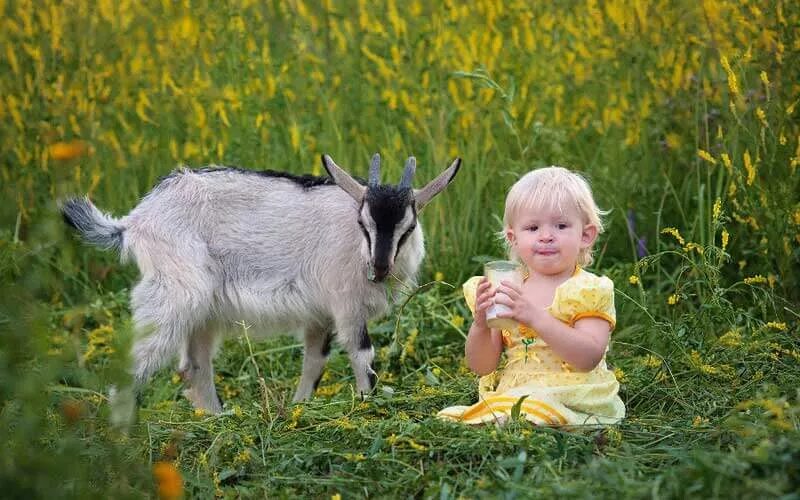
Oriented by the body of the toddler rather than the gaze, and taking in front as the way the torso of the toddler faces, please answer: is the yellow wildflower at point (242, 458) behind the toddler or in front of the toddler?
in front

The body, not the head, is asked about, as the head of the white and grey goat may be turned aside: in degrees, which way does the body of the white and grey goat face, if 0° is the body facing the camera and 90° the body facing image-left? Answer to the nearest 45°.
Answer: approximately 270°

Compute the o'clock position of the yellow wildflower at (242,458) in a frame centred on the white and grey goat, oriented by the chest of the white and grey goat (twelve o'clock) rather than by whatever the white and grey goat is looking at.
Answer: The yellow wildflower is roughly at 3 o'clock from the white and grey goat.

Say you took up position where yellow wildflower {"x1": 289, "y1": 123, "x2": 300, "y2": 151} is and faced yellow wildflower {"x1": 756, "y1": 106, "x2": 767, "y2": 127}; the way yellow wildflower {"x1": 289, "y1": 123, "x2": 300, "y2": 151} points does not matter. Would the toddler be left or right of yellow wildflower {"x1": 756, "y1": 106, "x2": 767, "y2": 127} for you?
right

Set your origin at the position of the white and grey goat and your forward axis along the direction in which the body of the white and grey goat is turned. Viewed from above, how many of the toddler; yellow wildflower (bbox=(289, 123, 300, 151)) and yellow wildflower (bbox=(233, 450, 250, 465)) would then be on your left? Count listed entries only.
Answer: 1

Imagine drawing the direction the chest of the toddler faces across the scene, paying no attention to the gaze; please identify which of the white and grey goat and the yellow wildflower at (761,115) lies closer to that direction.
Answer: the white and grey goat

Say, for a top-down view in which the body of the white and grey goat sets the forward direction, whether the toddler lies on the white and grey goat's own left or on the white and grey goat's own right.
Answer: on the white and grey goat's own right

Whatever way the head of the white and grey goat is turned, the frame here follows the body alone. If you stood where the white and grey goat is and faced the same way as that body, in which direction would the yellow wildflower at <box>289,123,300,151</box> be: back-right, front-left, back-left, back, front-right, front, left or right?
left

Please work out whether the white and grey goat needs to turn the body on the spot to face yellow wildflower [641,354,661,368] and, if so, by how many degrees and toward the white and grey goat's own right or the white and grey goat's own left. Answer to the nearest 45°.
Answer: approximately 45° to the white and grey goat's own right

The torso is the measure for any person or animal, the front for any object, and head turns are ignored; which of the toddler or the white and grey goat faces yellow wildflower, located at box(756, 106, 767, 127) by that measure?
the white and grey goat

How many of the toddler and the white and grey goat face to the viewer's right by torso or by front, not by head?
1
